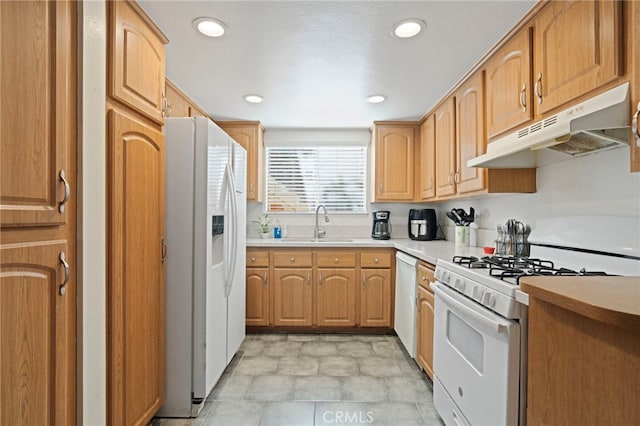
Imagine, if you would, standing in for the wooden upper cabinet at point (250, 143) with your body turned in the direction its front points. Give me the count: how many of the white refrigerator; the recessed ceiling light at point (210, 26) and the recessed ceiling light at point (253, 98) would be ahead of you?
3

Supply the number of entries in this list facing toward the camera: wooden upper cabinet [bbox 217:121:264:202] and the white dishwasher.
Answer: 1

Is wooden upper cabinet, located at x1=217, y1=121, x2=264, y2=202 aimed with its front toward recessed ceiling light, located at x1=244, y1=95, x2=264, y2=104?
yes

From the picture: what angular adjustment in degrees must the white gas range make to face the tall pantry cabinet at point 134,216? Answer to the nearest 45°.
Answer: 0° — it already faces it

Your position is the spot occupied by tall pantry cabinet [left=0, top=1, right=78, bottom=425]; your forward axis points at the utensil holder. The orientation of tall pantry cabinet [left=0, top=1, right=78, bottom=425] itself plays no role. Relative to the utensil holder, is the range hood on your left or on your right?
right

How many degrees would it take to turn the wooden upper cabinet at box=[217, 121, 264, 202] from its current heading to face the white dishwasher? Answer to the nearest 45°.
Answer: approximately 45° to its left

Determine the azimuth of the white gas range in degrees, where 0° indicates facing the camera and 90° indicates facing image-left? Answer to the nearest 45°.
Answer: approximately 45°

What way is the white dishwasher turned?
to the viewer's left
